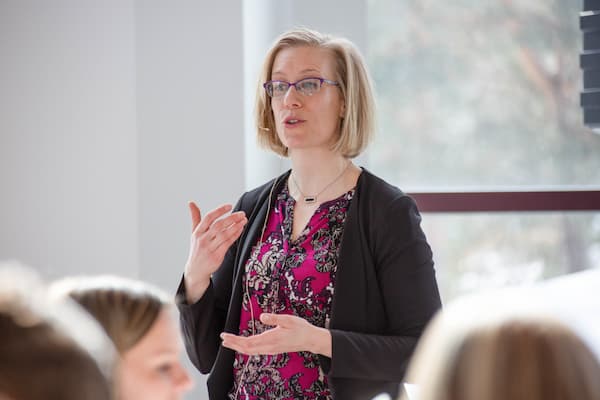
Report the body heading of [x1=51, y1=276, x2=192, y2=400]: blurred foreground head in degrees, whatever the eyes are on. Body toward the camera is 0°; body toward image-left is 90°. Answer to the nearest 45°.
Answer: approximately 270°

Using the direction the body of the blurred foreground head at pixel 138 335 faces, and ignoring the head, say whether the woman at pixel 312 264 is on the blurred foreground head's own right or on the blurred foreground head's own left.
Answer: on the blurred foreground head's own left

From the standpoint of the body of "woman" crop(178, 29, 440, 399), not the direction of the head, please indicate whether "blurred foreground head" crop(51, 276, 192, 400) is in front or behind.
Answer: in front

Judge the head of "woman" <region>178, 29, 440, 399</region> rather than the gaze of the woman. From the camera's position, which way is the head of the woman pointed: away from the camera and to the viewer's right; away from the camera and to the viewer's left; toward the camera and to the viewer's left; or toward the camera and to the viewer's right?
toward the camera and to the viewer's left

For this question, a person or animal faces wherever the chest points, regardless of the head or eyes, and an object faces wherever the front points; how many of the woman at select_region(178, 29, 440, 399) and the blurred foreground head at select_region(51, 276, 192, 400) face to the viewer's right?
1

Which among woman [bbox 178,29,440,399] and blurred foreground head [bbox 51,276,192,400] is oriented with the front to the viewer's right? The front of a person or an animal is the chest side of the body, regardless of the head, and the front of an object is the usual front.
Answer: the blurred foreground head

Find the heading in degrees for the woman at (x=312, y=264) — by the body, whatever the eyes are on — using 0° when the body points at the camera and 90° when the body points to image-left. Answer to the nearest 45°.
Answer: approximately 45°
